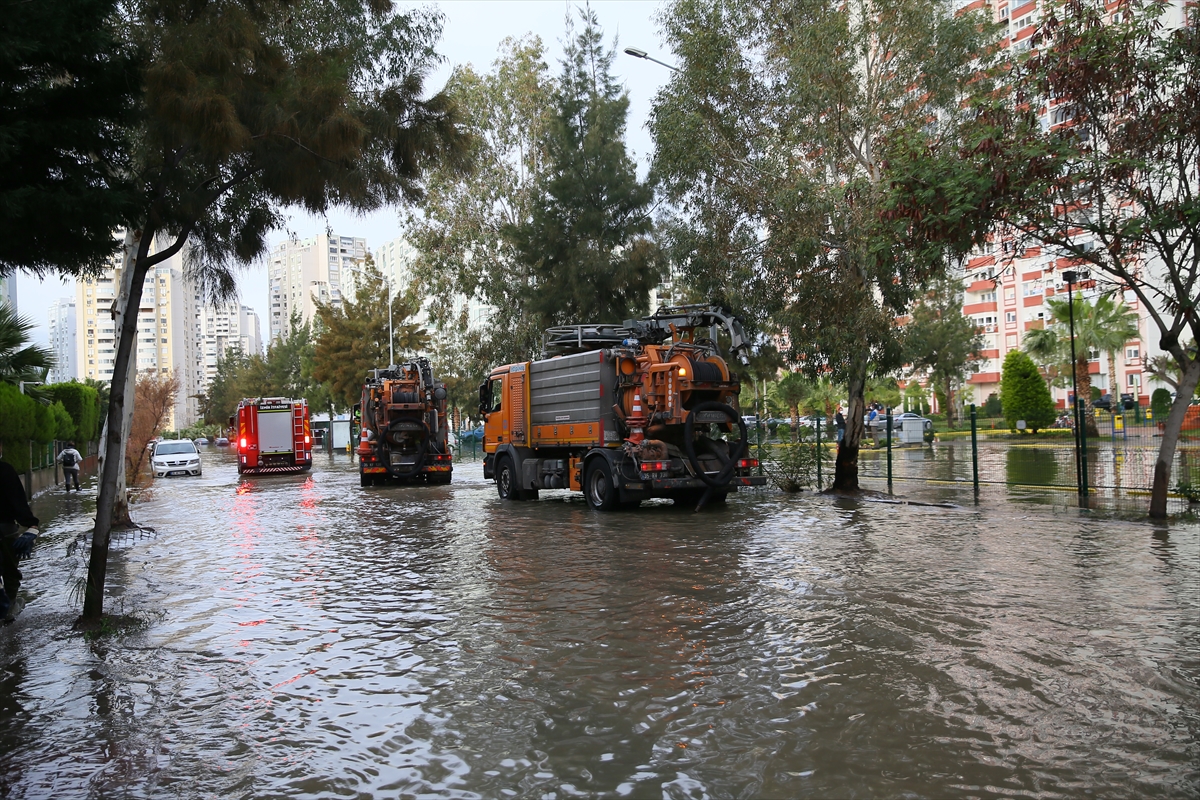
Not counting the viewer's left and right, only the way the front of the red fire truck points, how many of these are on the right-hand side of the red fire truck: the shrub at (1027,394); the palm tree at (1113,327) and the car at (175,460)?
2

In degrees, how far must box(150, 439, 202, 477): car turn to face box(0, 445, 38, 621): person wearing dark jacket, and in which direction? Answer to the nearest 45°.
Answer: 0° — it already faces them

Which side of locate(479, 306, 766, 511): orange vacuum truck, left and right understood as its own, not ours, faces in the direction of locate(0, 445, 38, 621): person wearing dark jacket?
left

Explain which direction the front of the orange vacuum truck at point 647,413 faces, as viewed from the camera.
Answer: facing away from the viewer and to the left of the viewer

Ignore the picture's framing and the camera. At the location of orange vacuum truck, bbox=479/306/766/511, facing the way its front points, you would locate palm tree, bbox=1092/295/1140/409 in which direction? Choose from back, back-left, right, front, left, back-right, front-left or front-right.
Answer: right

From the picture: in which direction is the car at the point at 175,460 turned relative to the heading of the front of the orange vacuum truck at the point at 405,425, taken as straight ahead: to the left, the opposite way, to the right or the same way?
the opposite way

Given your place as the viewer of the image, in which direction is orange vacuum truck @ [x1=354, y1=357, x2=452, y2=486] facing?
facing away from the viewer

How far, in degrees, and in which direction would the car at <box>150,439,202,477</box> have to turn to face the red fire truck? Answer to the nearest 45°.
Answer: approximately 45° to its left

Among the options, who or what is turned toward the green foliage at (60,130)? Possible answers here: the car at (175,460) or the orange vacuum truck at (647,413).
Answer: the car

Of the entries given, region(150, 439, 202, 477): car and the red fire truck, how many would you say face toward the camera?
1

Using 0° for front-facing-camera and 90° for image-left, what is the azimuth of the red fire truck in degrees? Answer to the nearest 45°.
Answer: approximately 180°

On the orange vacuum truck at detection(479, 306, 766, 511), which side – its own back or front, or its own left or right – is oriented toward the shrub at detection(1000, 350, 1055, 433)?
right
